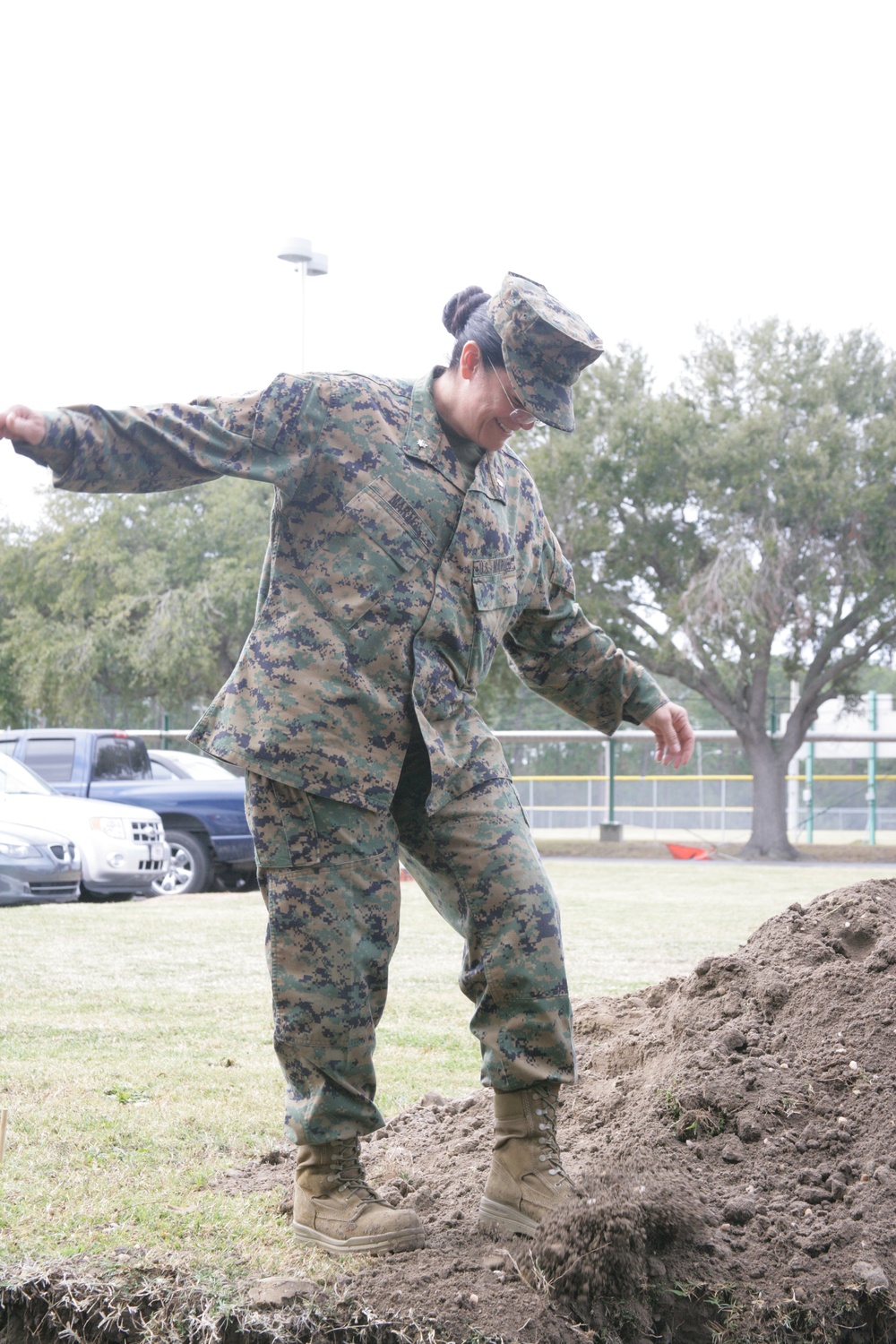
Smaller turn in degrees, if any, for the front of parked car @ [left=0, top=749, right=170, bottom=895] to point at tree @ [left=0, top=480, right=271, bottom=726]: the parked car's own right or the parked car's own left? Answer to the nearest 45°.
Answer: approximately 135° to the parked car's own left

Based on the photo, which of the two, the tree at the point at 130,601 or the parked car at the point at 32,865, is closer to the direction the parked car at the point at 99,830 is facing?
the parked car

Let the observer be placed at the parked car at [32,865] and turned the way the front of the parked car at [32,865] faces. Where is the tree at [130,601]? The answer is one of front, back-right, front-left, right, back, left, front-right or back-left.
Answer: back-left

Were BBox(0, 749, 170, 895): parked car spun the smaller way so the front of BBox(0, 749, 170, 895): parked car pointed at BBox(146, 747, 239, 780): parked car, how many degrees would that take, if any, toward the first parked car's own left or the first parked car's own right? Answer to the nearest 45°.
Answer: approximately 135° to the first parked car's own left

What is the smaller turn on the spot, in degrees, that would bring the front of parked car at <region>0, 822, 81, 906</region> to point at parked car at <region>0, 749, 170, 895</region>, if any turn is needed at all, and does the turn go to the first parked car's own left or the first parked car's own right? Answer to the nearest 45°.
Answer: approximately 90° to the first parked car's own left
